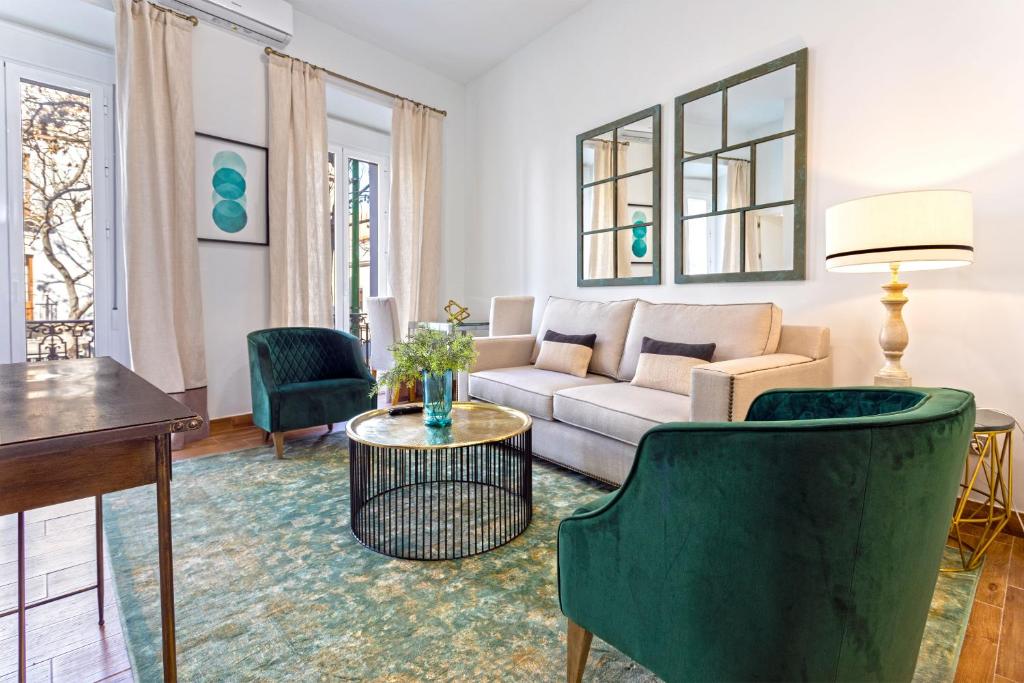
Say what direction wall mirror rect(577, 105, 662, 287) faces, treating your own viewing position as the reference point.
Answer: facing the viewer and to the left of the viewer

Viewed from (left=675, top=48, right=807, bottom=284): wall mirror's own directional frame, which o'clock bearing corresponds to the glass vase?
The glass vase is roughly at 12 o'clock from the wall mirror.

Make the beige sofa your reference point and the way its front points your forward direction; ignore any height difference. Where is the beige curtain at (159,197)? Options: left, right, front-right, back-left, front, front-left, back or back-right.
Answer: front-right

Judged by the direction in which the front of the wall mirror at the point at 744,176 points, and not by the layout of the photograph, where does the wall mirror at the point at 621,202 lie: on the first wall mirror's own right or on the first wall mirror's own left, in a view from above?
on the first wall mirror's own right

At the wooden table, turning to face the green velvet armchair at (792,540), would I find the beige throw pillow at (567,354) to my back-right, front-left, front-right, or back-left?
front-left

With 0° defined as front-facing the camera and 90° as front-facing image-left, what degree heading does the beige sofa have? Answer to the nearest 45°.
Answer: approximately 45°

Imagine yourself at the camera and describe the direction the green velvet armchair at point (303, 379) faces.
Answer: facing the viewer and to the right of the viewer

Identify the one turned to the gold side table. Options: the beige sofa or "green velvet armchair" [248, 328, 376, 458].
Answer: the green velvet armchair

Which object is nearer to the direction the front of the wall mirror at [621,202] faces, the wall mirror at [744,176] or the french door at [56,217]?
the french door

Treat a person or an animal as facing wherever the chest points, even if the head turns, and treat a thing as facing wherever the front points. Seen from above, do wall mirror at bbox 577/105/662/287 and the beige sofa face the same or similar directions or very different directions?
same or similar directions

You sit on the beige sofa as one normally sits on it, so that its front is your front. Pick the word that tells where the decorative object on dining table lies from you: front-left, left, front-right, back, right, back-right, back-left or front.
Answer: right

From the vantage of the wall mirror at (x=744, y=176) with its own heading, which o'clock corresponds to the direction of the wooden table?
The wooden table is roughly at 11 o'clock from the wall mirror.

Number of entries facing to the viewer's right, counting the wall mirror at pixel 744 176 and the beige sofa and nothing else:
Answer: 0

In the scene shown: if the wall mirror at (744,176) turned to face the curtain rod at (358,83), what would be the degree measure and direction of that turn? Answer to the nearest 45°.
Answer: approximately 45° to its right

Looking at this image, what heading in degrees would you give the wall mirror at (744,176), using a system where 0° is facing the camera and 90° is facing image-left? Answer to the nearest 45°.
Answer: approximately 45°
